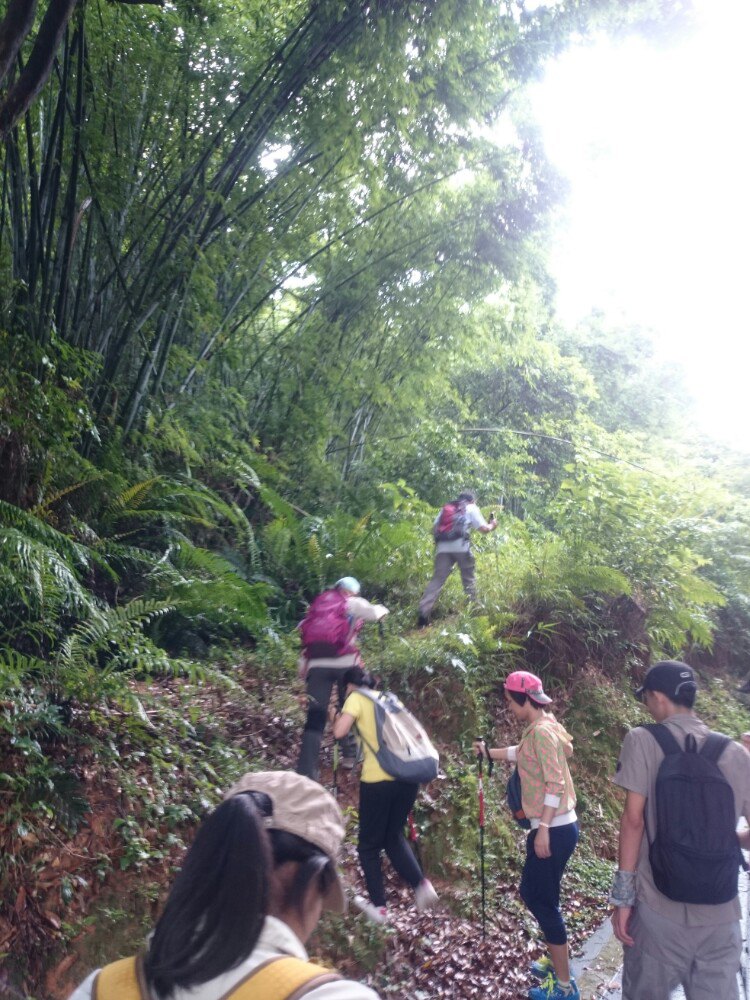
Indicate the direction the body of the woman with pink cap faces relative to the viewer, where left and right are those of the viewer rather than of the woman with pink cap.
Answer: facing to the left of the viewer

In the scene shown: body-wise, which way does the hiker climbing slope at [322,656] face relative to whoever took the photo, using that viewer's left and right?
facing away from the viewer and to the right of the viewer

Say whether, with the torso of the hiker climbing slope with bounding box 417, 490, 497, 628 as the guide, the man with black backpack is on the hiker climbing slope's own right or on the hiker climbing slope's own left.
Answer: on the hiker climbing slope's own right

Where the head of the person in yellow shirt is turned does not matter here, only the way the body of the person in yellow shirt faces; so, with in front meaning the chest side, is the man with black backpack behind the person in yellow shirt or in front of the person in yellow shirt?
behind

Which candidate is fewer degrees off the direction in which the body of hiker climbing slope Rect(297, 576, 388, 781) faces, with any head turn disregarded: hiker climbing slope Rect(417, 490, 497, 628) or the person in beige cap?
the hiker climbing slope

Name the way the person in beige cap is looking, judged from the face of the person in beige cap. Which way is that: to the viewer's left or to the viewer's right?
to the viewer's right

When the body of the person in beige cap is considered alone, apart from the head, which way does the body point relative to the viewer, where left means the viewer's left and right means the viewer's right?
facing away from the viewer and to the right of the viewer
